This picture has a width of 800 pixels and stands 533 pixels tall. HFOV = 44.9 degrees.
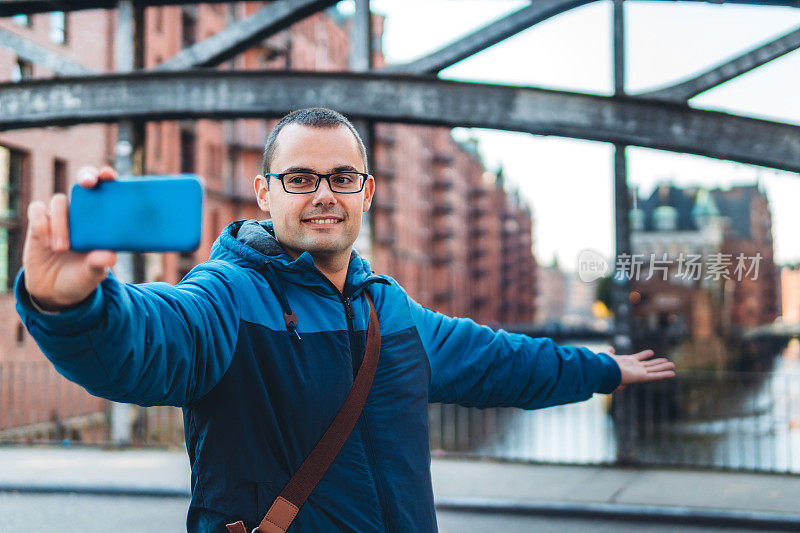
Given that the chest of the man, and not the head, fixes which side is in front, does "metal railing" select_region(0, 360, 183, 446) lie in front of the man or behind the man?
behind

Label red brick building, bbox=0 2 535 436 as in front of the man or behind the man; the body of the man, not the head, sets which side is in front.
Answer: behind

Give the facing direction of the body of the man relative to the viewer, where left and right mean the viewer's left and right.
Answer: facing the viewer and to the right of the viewer

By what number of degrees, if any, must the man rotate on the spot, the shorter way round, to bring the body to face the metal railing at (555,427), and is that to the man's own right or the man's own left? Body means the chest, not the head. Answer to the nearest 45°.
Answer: approximately 135° to the man's own left
